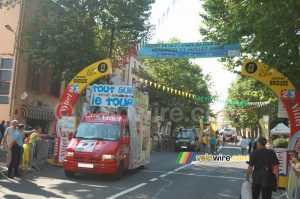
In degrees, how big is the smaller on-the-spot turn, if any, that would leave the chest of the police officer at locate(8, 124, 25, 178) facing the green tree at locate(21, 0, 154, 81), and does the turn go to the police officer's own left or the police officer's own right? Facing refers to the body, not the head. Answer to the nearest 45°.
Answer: approximately 90° to the police officer's own left

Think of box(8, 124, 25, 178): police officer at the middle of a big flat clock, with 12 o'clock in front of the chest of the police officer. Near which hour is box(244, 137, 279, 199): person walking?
The person walking is roughly at 2 o'clock from the police officer.

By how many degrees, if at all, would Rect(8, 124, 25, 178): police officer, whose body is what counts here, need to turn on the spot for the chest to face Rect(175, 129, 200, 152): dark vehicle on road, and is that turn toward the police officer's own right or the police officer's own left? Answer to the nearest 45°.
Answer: approximately 45° to the police officer's own left

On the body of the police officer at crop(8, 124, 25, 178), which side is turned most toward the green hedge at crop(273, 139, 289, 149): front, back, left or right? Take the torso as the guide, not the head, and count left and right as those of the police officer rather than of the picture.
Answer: front

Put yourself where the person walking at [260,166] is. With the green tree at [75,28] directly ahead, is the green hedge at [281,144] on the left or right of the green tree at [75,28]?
right

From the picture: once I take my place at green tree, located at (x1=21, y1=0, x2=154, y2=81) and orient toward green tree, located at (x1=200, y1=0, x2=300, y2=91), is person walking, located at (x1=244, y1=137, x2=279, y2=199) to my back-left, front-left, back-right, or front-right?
front-right

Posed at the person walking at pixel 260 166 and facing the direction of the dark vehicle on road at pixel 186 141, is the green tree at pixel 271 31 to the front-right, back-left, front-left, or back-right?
front-right

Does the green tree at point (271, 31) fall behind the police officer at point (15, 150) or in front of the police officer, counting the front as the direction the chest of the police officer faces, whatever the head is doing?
in front

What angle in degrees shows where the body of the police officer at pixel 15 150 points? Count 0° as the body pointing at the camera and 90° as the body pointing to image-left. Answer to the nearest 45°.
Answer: approximately 270°
